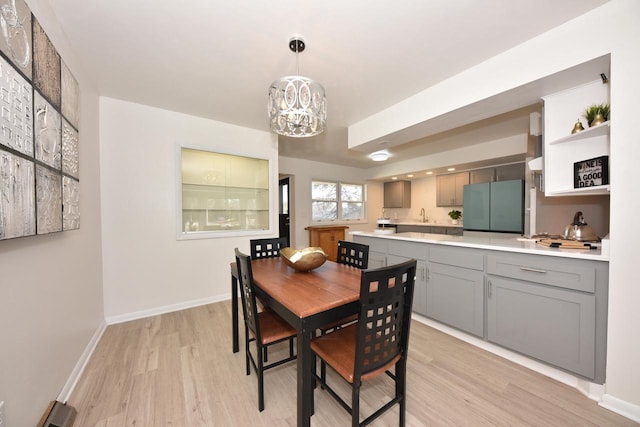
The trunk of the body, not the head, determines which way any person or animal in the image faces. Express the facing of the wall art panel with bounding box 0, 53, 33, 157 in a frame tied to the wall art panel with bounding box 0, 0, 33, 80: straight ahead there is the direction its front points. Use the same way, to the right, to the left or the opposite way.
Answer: the same way

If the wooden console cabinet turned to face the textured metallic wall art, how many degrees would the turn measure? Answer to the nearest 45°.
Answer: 0° — it already faces it

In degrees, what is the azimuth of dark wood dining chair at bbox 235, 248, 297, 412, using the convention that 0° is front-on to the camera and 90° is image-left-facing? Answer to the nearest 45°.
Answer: approximately 225°

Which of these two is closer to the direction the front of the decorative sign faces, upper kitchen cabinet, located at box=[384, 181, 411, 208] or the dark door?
the dark door

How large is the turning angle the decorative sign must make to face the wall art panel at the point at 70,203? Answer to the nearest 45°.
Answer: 0° — it already faces it

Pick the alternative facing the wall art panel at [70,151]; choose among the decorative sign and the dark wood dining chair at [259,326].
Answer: the decorative sign

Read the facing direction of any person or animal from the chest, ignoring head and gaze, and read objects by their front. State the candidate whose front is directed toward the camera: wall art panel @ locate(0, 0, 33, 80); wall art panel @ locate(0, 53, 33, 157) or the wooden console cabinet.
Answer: the wooden console cabinet

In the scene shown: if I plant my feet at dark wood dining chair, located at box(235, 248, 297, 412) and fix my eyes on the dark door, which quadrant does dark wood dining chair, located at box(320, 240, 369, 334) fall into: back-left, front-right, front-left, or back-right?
front-right

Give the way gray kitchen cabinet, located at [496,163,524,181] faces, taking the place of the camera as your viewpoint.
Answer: facing the viewer and to the left of the viewer

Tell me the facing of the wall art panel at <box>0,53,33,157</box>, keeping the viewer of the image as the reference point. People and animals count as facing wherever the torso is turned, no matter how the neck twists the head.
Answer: facing to the right of the viewer

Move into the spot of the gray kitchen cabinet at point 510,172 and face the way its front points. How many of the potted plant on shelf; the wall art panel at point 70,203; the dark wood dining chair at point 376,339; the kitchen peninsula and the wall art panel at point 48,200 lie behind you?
0

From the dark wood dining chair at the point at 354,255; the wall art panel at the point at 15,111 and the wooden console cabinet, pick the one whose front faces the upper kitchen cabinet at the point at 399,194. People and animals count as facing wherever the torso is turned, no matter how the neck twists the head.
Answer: the wall art panel

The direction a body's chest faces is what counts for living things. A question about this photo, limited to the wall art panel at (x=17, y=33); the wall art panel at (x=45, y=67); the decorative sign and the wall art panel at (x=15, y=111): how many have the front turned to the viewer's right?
3

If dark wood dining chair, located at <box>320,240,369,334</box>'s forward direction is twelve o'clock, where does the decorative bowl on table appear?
The decorative bowl on table is roughly at 12 o'clock from the dark wood dining chair.

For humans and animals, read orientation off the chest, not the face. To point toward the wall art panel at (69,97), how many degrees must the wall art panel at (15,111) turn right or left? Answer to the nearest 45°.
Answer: approximately 90° to its left

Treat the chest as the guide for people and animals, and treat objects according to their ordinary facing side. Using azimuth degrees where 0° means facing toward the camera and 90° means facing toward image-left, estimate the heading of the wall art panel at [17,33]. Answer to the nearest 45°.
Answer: approximately 270°
